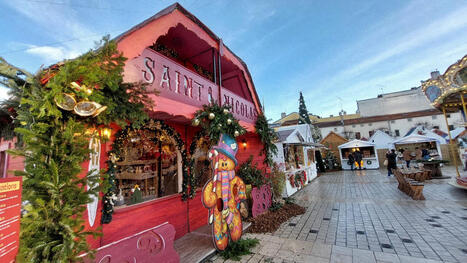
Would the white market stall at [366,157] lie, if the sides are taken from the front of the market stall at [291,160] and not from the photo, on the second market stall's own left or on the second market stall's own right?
on the second market stall's own left

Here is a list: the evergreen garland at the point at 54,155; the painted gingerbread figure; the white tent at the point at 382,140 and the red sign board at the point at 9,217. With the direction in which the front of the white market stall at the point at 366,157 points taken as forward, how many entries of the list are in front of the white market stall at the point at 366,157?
3

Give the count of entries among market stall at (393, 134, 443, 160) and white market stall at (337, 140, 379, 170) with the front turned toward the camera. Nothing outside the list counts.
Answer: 2

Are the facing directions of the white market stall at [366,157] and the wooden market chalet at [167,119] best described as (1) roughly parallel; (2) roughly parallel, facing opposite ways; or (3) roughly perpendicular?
roughly perpendicular

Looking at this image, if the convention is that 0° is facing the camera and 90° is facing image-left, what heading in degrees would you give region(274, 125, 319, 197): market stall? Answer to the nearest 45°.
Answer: approximately 315°

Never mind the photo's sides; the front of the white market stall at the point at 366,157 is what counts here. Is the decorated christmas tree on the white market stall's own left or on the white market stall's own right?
on the white market stall's own right

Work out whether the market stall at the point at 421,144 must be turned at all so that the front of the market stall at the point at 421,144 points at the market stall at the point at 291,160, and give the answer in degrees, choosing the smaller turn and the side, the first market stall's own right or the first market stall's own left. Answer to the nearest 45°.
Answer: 0° — it already faces it

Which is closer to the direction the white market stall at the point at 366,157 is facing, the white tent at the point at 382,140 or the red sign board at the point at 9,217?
the red sign board

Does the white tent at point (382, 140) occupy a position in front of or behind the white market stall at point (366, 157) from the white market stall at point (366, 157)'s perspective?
behind

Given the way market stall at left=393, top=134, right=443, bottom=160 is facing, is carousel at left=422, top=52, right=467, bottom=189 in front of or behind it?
in front

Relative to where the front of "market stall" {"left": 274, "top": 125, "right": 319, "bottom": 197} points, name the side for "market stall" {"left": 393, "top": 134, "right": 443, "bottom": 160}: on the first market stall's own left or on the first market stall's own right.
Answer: on the first market stall's own left
